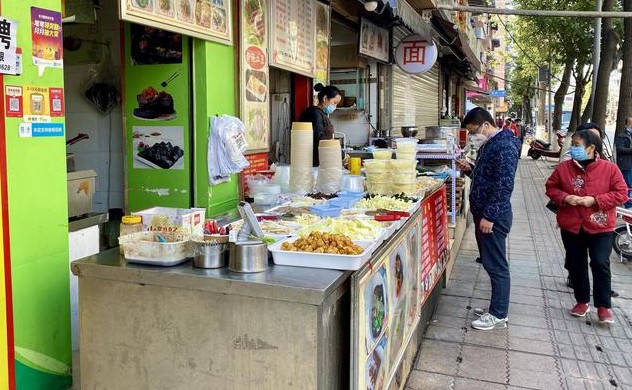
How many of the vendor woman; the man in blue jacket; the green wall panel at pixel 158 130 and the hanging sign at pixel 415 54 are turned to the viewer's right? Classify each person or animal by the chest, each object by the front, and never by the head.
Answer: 1

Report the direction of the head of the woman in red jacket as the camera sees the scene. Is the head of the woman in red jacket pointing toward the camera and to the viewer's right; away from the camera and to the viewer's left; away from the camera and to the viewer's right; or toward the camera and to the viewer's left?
toward the camera and to the viewer's left

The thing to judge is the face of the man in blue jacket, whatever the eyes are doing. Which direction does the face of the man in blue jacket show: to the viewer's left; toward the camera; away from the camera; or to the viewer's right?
to the viewer's left

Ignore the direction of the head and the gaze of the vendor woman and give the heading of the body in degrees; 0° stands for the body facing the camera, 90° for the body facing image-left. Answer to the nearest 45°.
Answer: approximately 270°

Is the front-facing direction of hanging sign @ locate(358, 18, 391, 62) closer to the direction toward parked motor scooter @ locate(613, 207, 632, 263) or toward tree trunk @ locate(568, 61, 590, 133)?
the parked motor scooter

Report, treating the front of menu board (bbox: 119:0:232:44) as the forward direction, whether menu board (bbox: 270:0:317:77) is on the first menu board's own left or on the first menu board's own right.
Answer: on the first menu board's own left

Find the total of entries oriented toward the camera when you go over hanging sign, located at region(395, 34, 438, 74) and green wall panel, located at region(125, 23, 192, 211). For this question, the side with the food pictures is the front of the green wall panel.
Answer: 2

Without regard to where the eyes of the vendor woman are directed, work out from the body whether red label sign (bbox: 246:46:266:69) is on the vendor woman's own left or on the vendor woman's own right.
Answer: on the vendor woman's own right

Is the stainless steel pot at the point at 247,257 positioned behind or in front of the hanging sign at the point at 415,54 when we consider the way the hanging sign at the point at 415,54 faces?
in front

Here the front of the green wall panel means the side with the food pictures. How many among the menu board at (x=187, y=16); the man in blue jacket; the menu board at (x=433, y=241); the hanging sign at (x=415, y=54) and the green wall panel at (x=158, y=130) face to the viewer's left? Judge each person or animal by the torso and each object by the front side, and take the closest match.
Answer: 1

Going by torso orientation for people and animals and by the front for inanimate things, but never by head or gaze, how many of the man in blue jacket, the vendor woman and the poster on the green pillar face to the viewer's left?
1
